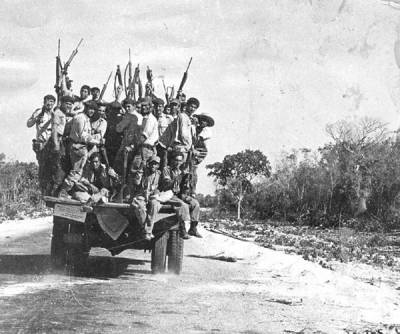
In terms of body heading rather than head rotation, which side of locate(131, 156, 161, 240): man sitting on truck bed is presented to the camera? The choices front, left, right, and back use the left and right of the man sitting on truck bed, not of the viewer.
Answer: front
